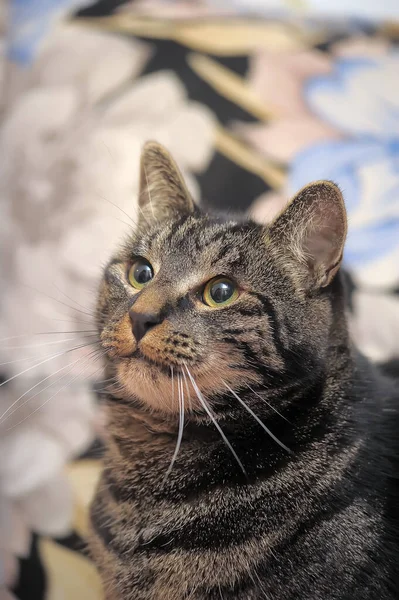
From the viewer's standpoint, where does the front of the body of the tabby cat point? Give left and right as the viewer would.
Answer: facing the viewer and to the left of the viewer
